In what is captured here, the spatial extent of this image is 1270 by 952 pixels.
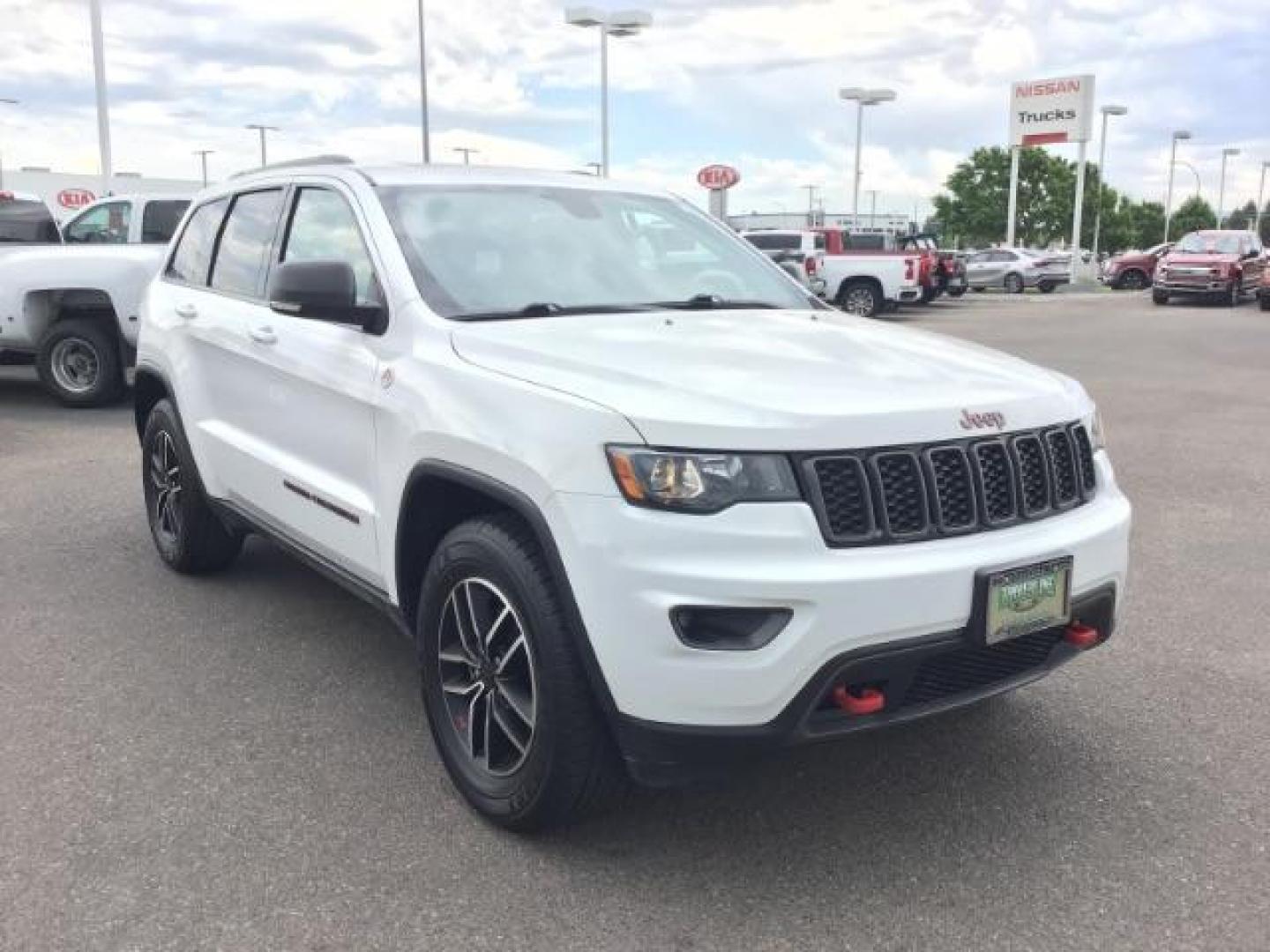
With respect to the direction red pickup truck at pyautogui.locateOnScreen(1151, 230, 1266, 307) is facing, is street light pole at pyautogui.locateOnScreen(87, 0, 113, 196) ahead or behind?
ahead

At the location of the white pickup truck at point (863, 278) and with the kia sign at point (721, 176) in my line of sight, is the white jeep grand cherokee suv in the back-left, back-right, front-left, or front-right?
back-left

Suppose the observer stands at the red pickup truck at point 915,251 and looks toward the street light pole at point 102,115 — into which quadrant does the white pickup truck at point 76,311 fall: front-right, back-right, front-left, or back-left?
front-left

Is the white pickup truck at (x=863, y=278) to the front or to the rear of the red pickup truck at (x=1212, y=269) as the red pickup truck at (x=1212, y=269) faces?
to the front

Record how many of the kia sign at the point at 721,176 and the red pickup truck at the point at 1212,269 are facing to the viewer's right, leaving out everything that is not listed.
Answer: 0

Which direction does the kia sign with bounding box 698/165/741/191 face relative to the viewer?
toward the camera

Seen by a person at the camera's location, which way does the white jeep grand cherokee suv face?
facing the viewer and to the right of the viewer

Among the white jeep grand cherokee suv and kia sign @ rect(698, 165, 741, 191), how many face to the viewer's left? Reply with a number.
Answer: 0

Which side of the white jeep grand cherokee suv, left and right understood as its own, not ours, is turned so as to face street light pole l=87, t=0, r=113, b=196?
back

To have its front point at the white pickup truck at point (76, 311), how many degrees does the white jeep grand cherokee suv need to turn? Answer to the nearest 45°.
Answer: approximately 180°

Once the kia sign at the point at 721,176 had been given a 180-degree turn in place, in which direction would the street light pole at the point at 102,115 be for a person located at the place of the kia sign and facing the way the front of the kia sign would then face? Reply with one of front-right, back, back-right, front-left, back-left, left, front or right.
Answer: back-left

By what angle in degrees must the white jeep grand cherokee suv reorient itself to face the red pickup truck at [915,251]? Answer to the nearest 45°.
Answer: approximately 135° to its left
